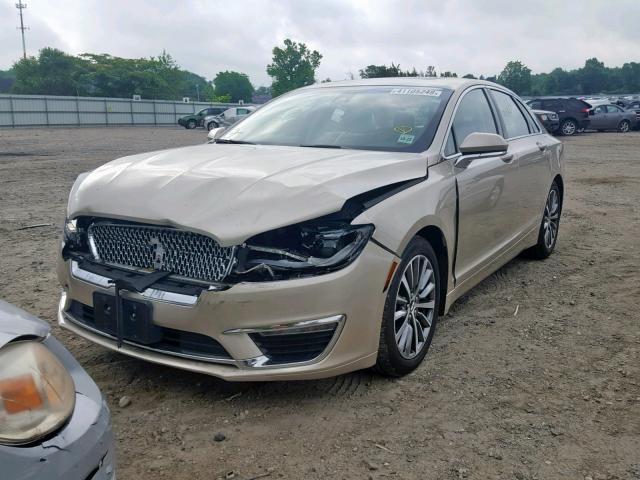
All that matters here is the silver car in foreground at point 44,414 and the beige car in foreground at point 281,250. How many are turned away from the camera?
0

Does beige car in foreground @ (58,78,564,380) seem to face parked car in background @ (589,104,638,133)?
no

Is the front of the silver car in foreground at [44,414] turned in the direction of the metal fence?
no

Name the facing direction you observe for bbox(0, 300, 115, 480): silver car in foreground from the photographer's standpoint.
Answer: facing the viewer and to the right of the viewer

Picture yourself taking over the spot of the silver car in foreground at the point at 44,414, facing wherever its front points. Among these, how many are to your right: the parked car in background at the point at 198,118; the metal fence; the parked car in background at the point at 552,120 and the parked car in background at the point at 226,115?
0

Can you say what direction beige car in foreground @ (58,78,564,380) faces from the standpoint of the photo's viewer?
facing the viewer and to the left of the viewer

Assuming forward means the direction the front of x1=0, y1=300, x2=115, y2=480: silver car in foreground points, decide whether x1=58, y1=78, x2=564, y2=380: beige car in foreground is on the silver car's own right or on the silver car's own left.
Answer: on the silver car's own left

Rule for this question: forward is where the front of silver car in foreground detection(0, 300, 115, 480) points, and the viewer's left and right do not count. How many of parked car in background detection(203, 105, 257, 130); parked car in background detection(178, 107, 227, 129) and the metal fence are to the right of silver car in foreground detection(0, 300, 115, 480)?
0

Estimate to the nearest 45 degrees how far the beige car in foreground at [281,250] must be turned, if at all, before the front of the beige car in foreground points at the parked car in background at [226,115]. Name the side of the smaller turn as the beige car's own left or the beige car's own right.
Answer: approximately 135° to the beige car's own right

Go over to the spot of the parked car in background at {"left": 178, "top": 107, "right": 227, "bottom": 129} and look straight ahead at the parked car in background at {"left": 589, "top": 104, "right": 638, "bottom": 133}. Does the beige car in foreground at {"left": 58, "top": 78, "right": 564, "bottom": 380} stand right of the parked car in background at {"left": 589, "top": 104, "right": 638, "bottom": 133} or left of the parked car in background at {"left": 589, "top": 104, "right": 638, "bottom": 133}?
right

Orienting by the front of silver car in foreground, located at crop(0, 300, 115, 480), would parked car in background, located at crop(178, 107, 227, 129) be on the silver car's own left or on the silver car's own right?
on the silver car's own left

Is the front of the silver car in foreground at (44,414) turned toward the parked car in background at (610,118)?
no

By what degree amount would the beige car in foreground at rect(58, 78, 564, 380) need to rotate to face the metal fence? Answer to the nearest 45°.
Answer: approximately 135° to its right

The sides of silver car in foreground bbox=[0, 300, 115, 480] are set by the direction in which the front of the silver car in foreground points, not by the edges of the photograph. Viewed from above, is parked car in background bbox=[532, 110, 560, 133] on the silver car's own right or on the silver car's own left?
on the silver car's own left

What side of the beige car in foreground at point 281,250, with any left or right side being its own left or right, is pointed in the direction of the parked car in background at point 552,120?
back
